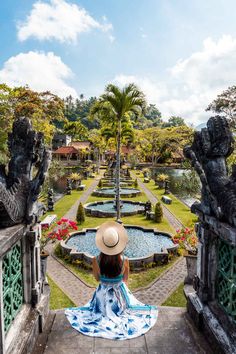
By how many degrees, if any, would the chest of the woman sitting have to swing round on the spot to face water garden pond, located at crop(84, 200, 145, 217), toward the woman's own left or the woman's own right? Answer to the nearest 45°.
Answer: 0° — they already face it

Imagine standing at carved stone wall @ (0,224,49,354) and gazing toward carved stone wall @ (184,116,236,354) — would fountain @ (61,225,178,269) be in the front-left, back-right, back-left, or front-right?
front-left

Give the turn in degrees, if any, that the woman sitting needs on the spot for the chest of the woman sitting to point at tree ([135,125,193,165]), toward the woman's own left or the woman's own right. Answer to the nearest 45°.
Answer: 0° — they already face it

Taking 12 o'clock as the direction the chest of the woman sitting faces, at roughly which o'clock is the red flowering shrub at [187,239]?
The red flowering shrub is roughly at 1 o'clock from the woman sitting.

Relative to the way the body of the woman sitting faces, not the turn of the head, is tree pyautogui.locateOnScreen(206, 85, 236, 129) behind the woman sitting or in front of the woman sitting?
in front

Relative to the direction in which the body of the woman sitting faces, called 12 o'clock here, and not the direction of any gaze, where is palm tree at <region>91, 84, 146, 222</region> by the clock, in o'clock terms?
The palm tree is roughly at 12 o'clock from the woman sitting.

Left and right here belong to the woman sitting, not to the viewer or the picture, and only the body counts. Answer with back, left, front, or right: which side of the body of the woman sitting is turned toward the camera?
back

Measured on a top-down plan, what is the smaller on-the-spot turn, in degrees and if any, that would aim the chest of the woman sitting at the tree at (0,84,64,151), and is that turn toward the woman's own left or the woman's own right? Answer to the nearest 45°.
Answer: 0° — they already face it

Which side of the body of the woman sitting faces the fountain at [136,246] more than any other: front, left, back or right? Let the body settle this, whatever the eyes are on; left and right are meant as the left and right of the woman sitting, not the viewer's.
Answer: front

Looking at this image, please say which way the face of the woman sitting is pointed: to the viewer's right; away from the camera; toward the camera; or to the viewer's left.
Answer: away from the camera

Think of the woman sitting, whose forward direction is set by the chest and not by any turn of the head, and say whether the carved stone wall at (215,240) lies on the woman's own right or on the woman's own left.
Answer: on the woman's own right

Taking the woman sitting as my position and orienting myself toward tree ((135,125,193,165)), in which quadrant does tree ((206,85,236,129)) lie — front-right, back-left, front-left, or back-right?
front-right
